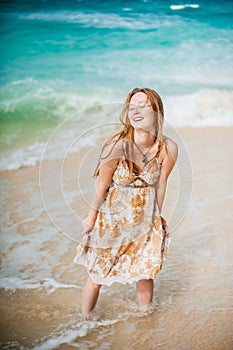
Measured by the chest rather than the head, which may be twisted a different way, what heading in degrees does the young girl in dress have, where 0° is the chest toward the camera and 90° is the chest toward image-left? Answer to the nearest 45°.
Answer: approximately 0°
